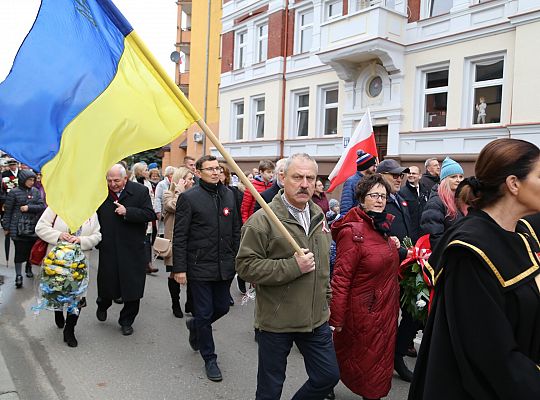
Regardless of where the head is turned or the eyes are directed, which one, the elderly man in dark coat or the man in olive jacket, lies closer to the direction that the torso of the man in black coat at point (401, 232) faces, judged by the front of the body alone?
the man in olive jacket

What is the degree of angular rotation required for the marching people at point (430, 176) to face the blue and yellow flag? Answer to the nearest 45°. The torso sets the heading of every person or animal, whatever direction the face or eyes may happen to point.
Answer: approximately 45° to their right

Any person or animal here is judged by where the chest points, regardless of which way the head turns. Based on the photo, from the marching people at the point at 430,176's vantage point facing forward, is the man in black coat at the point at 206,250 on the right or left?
on their right

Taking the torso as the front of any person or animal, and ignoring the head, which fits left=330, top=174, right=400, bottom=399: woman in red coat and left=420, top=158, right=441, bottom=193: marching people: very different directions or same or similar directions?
same or similar directions

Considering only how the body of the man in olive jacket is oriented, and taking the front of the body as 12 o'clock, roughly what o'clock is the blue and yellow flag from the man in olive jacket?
The blue and yellow flag is roughly at 4 o'clock from the man in olive jacket.

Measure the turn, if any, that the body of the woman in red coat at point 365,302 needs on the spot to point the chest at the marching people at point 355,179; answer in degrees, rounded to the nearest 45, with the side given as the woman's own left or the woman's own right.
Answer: approximately 135° to the woman's own left

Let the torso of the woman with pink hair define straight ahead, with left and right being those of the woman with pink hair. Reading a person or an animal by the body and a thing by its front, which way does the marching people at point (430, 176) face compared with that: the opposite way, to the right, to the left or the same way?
the same way

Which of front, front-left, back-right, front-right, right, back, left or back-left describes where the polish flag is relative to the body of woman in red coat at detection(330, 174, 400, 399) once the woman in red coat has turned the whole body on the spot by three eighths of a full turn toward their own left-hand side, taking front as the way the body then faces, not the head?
front

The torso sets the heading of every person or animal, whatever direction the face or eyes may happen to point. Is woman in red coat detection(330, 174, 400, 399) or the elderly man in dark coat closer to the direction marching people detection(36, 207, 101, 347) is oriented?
the woman in red coat

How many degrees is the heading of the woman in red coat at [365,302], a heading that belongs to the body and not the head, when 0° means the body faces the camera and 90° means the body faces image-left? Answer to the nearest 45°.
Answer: approximately 315°

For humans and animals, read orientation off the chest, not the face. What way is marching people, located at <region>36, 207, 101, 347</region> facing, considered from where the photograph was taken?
facing the viewer

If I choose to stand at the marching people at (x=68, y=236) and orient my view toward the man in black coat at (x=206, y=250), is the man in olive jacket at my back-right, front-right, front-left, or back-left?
front-right

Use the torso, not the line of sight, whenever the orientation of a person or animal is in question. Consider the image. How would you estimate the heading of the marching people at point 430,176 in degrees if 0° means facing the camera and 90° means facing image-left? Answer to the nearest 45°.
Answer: approximately 315°

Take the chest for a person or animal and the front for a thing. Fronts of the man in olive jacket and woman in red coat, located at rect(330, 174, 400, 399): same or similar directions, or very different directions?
same or similar directions

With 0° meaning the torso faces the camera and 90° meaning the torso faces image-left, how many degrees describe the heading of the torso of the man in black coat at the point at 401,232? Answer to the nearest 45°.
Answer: approximately 315°

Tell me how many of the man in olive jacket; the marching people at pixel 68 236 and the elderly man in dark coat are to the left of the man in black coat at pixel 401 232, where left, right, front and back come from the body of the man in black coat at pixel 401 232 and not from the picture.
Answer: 0

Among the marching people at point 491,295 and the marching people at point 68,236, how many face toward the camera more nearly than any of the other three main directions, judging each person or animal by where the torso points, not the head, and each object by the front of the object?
1

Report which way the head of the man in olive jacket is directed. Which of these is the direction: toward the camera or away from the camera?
toward the camera

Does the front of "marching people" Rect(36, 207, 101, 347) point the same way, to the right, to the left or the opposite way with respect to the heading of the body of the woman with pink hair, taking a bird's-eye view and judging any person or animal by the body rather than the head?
the same way
